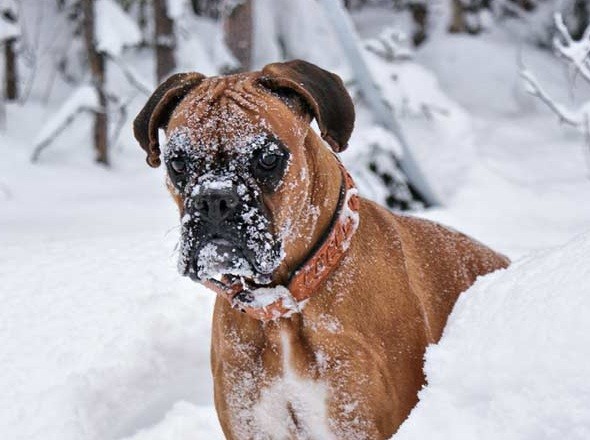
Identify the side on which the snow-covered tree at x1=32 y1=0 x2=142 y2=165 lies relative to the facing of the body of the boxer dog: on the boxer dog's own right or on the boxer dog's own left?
on the boxer dog's own right

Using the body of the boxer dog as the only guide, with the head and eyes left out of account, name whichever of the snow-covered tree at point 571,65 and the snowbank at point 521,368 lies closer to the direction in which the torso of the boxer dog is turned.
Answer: the snowbank

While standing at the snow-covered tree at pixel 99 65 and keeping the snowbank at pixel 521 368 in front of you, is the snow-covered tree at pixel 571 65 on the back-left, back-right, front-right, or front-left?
front-left

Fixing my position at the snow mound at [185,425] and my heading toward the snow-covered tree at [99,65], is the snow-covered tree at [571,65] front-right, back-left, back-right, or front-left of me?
front-right

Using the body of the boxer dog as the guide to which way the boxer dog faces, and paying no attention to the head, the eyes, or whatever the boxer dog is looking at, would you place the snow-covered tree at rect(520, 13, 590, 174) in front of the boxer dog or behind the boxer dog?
behind

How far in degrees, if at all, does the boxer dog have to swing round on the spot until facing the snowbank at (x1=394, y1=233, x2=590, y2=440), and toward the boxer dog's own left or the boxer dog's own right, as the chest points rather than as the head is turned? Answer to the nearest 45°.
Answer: approximately 90° to the boxer dog's own left

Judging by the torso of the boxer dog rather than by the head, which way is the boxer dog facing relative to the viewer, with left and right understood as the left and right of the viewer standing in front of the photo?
facing the viewer and to the left of the viewer
